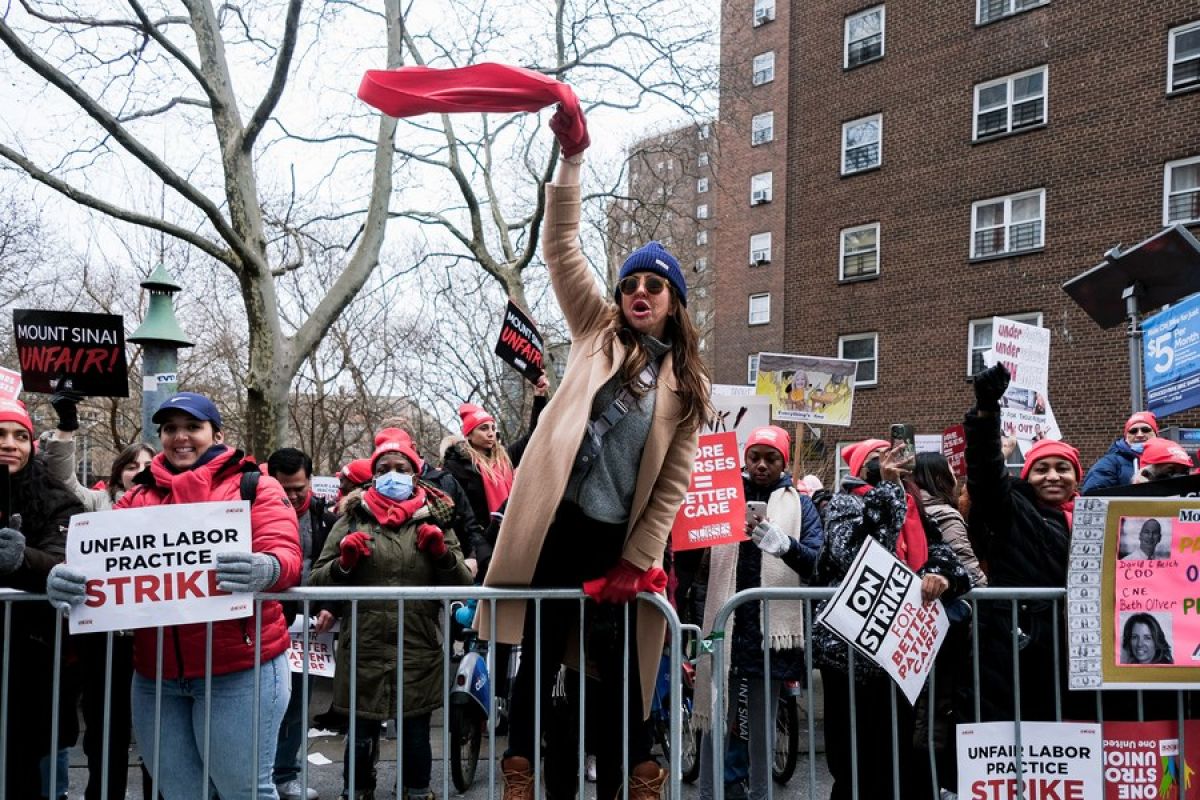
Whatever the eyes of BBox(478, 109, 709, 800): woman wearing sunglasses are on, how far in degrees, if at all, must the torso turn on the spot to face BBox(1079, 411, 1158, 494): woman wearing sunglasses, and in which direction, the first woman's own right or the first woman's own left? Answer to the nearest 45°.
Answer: approximately 135° to the first woman's own left

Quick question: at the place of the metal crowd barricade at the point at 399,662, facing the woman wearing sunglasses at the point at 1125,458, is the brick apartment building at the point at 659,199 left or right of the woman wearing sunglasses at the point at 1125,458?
left

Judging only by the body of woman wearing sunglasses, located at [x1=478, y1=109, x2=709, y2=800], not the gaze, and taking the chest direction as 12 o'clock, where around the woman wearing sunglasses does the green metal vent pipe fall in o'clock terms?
The green metal vent pipe is roughly at 5 o'clock from the woman wearing sunglasses.

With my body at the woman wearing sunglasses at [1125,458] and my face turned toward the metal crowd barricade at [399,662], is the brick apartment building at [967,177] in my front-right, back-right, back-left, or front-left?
back-right

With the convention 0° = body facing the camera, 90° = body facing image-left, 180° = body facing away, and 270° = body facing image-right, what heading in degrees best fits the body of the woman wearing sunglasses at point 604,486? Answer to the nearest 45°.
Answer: approximately 0°

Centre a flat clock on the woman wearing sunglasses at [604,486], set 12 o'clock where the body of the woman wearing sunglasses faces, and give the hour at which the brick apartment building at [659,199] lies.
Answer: The brick apartment building is roughly at 6 o'clock from the woman wearing sunglasses.

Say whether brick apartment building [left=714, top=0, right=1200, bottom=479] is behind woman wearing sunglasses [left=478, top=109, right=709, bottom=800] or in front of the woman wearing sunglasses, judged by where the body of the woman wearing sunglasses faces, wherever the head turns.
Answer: behind
